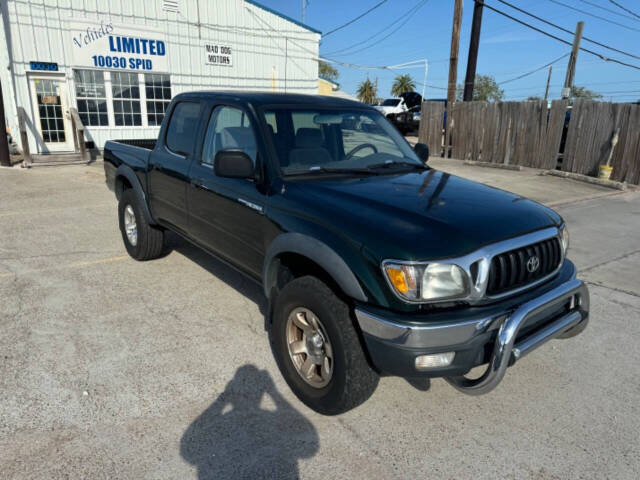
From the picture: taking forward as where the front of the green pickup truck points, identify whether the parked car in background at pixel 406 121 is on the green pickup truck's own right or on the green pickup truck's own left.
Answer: on the green pickup truck's own left

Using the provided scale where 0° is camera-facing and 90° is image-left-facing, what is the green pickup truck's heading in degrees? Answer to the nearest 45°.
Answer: approximately 315°

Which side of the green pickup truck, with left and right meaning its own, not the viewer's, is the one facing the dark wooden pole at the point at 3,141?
back

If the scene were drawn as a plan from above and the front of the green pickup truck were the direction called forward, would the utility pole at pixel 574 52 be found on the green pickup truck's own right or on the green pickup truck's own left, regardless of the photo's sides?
on the green pickup truck's own left

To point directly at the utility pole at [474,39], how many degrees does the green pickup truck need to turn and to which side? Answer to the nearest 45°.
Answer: approximately 135° to its left

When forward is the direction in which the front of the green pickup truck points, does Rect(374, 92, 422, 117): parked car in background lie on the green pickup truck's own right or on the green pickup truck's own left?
on the green pickup truck's own left
